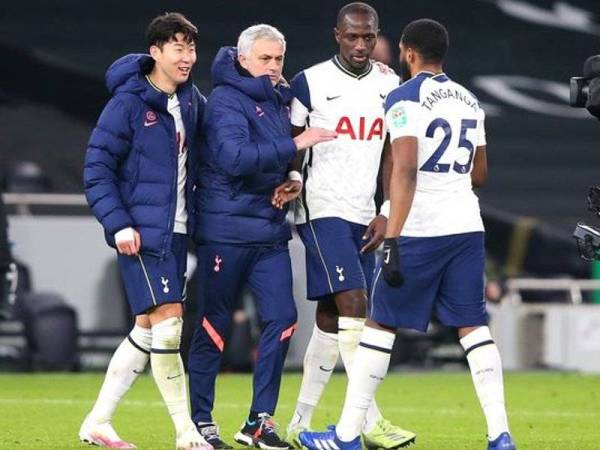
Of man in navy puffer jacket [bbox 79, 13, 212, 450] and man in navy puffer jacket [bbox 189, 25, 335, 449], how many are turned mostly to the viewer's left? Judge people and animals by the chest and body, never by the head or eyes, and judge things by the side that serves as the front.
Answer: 0

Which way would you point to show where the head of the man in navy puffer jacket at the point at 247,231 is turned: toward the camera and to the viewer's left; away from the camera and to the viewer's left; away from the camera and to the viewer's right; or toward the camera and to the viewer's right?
toward the camera and to the viewer's right

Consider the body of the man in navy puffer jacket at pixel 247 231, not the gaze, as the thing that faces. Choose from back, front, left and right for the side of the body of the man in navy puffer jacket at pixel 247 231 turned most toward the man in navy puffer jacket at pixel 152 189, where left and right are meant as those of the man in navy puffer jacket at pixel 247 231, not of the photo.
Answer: right

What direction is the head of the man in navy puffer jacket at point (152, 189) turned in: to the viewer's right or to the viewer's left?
to the viewer's right

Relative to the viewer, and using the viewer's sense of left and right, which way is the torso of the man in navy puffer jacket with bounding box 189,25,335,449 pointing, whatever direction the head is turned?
facing the viewer and to the right of the viewer

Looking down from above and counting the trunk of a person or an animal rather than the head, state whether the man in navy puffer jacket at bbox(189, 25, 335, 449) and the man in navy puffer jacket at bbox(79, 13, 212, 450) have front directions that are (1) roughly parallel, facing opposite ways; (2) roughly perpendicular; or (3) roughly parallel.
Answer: roughly parallel
